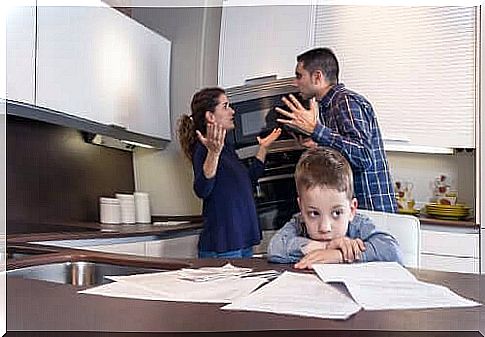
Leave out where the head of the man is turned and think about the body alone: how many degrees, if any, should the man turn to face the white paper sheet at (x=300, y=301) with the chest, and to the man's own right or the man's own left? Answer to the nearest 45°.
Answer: approximately 90° to the man's own left

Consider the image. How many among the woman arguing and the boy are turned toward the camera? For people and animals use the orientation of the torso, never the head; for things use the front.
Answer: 1

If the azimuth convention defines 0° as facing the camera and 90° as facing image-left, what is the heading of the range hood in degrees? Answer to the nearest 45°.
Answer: approximately 315°

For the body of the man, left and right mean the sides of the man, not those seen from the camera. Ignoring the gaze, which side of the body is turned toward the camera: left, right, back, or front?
left

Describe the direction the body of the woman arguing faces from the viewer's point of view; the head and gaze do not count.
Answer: to the viewer's right

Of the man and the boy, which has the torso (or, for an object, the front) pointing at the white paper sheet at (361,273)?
the boy

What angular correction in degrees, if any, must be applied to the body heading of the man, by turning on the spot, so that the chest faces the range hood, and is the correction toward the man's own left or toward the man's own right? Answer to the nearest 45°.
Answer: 0° — they already face it

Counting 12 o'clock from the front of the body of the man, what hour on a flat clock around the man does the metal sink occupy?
The metal sink is roughly at 10 o'clock from the man.

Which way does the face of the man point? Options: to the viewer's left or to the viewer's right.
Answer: to the viewer's left
